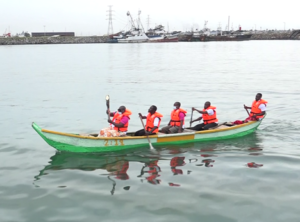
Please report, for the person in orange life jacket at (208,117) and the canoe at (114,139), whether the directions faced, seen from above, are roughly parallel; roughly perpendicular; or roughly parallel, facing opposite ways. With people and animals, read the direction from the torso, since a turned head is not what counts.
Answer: roughly parallel

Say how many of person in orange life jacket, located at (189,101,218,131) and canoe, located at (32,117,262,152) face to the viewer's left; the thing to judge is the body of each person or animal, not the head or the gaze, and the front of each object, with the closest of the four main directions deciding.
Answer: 2

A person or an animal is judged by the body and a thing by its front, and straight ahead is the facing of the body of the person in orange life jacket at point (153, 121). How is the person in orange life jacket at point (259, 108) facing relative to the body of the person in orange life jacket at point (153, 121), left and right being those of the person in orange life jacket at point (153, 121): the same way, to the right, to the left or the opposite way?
the same way

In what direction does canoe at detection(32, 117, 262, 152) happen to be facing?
to the viewer's left

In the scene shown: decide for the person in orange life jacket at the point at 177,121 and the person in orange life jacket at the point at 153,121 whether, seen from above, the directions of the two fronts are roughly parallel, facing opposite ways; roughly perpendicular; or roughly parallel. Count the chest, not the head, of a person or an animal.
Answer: roughly parallel

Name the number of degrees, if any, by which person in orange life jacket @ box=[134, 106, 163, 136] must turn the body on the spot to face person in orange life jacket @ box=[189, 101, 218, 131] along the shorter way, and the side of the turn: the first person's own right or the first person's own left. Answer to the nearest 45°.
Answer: approximately 180°

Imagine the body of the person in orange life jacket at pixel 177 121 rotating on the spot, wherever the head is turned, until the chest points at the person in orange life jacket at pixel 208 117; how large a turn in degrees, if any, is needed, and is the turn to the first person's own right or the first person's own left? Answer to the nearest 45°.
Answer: approximately 180°

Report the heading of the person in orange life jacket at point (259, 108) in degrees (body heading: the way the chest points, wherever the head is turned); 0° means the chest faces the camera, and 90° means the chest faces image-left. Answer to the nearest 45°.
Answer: approximately 45°

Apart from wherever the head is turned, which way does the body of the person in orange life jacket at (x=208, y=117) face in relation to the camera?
to the viewer's left

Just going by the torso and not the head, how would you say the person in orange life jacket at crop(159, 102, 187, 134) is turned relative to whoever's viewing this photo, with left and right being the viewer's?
facing the viewer and to the left of the viewer
